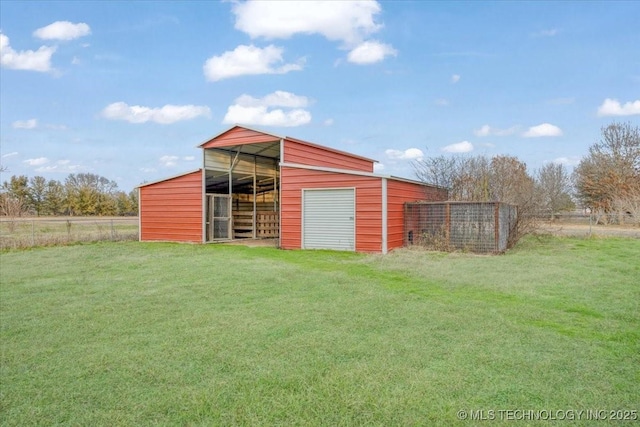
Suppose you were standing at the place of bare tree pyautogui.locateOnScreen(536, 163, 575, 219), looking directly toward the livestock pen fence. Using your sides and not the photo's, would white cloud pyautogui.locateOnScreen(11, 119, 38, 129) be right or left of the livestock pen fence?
right

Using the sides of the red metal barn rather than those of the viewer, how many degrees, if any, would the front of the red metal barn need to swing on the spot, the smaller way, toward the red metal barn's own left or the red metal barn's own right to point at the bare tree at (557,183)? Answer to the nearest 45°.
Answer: approximately 180°

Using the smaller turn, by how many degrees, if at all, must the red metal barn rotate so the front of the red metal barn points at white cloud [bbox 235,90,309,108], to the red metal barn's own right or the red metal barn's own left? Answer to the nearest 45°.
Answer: approximately 135° to the red metal barn's own right

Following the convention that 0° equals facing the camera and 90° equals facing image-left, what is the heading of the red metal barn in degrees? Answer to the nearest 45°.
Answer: approximately 45°

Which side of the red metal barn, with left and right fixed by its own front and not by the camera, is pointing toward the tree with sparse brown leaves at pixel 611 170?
back

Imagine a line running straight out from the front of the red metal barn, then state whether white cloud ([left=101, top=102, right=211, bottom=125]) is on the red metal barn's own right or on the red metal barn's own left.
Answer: on the red metal barn's own right

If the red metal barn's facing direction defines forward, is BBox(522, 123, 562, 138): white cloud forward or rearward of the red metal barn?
rearward

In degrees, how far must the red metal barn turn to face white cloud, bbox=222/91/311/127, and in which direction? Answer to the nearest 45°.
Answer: approximately 135° to its right

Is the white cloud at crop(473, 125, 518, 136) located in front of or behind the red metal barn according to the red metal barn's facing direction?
behind

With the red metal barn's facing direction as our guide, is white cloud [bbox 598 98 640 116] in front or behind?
behind

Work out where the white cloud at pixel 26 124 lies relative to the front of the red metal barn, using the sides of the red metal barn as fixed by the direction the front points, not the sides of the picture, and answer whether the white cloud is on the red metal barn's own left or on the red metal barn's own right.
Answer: on the red metal barn's own right
